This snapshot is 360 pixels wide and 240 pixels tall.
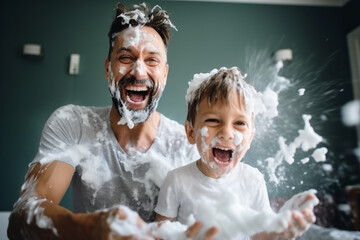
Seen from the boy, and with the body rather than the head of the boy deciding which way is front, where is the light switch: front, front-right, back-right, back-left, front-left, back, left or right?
back-right

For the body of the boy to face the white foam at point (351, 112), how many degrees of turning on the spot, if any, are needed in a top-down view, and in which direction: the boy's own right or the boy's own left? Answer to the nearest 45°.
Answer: approximately 135° to the boy's own left

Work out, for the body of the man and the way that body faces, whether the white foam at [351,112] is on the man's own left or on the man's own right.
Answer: on the man's own left

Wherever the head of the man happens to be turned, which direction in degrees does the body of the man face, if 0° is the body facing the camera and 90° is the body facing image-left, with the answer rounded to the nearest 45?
approximately 0°

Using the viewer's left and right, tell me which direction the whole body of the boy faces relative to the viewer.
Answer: facing the viewer

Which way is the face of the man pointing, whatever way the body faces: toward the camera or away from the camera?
toward the camera

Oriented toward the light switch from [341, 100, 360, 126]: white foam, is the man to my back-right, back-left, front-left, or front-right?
front-left

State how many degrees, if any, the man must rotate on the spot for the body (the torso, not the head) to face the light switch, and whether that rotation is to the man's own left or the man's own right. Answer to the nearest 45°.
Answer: approximately 180°

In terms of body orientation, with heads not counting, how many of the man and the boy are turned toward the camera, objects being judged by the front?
2

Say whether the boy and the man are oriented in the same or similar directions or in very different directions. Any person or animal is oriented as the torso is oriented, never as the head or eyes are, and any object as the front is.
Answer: same or similar directions
